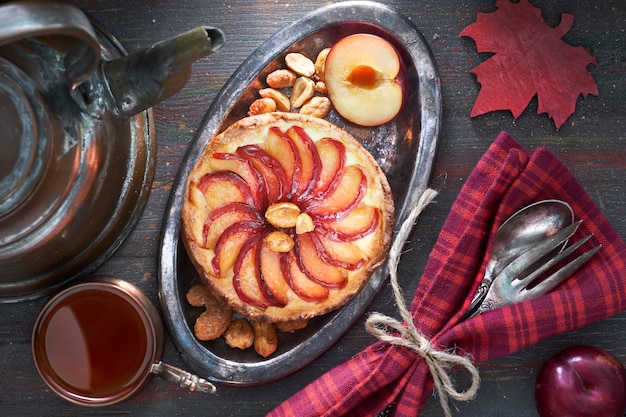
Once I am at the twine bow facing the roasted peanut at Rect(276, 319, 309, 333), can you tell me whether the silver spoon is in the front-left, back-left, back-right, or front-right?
back-right

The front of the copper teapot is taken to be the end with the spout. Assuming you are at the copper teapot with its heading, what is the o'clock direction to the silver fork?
The silver fork is roughly at 2 o'clock from the copper teapot.

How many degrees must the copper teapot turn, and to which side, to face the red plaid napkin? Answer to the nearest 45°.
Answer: approximately 45° to its right

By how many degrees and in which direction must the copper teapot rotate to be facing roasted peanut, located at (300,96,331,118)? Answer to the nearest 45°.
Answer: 0° — it already faces it

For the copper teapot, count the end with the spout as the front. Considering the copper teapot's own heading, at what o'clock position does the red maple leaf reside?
The red maple leaf is roughly at 1 o'clock from the copper teapot.

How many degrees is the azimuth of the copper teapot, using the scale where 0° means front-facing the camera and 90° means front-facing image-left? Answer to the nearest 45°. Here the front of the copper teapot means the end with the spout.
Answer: approximately 225°
